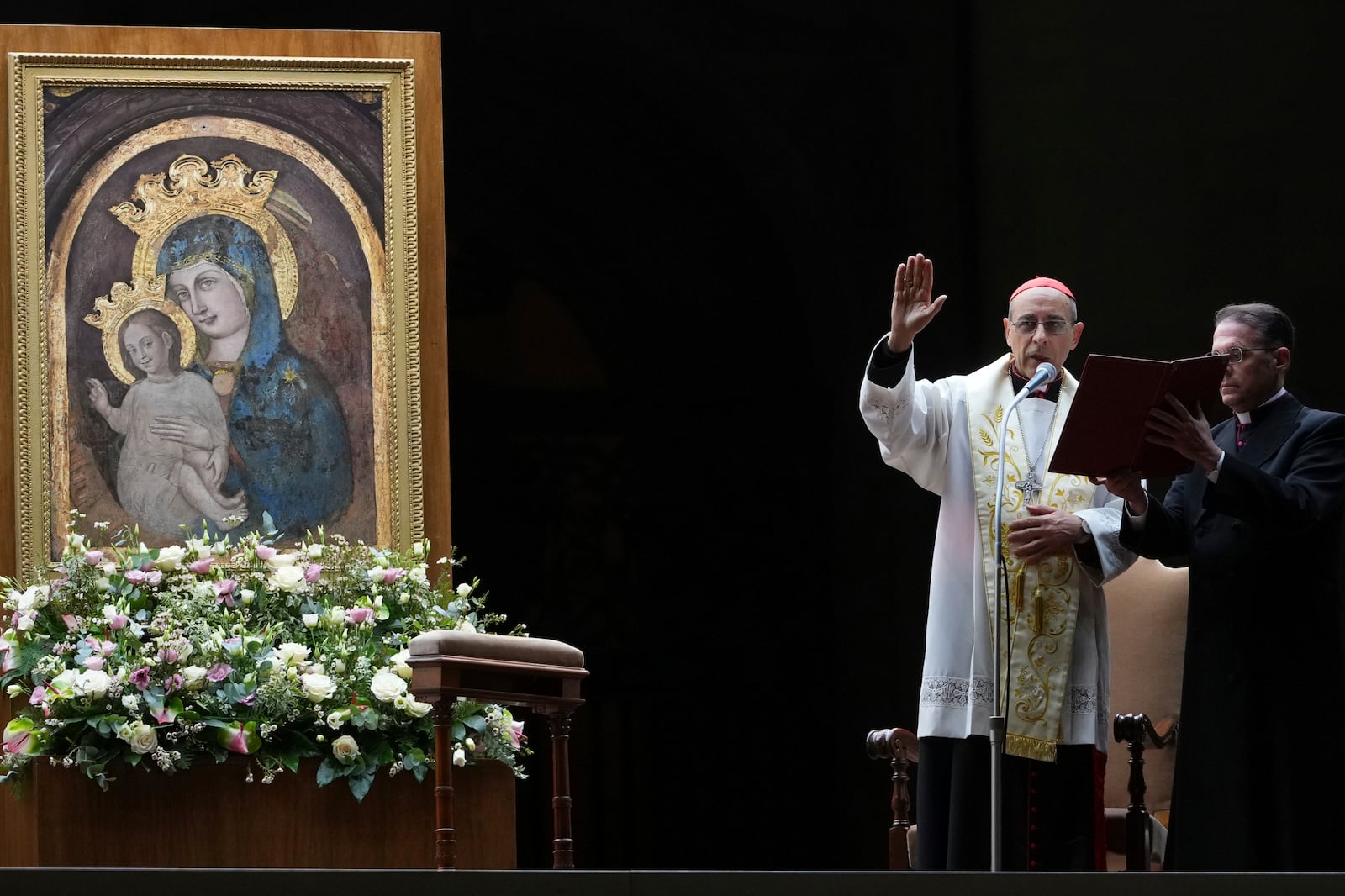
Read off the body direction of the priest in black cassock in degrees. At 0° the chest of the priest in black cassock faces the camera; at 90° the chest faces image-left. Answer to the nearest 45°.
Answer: approximately 45°

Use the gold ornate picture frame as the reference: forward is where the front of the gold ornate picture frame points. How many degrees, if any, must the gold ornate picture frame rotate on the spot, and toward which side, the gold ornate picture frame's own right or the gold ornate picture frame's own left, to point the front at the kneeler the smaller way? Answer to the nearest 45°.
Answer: approximately 45° to the gold ornate picture frame's own left

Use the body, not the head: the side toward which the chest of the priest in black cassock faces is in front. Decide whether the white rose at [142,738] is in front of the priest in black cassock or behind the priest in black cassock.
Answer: in front

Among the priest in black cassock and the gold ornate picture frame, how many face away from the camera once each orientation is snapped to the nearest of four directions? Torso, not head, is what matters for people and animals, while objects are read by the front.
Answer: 0

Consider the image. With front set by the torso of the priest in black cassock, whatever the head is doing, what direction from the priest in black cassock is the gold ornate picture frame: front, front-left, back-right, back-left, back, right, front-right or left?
front-right

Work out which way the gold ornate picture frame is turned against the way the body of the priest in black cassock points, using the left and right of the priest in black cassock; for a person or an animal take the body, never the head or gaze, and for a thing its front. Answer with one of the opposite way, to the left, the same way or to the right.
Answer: to the left

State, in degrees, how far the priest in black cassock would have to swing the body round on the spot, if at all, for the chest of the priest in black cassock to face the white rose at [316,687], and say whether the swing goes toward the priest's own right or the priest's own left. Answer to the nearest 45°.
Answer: approximately 45° to the priest's own right

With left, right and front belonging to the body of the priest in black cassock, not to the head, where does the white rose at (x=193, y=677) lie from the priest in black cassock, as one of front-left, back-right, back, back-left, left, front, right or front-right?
front-right

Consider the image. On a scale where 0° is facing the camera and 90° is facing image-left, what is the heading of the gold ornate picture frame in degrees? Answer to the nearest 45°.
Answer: approximately 0°

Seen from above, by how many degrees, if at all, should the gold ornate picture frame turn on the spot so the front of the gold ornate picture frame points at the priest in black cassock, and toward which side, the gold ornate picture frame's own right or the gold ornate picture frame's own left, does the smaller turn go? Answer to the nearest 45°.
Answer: approximately 45° to the gold ornate picture frame's own left

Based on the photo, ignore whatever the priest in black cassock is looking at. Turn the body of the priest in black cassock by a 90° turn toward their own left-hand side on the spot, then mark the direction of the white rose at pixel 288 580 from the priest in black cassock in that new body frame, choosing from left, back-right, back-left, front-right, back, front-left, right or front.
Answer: back-right
